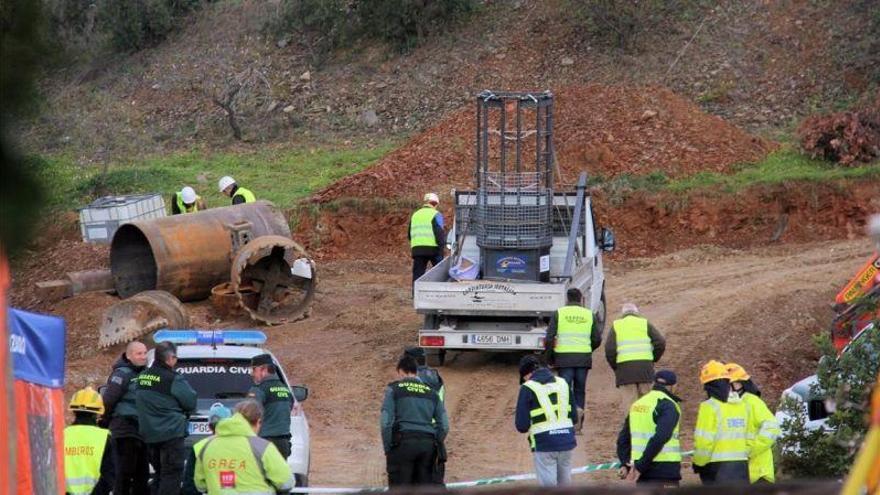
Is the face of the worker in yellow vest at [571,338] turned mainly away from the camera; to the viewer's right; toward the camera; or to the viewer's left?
away from the camera

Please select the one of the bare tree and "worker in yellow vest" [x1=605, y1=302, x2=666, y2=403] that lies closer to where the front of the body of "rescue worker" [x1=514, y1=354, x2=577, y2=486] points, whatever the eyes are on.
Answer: the bare tree

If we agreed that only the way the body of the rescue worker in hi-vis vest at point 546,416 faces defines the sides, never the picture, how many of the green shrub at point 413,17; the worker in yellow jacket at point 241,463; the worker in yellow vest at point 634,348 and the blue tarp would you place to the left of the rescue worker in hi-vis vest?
2

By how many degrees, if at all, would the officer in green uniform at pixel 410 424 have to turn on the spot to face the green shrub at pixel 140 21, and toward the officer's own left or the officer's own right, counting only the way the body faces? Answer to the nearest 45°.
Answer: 0° — they already face it

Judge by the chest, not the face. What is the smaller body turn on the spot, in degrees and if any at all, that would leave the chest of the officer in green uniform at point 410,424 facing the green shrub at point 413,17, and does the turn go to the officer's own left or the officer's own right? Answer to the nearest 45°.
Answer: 0° — they already face it

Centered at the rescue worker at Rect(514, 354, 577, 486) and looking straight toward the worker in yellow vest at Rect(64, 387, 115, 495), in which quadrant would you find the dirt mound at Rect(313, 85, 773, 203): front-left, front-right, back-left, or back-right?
back-right

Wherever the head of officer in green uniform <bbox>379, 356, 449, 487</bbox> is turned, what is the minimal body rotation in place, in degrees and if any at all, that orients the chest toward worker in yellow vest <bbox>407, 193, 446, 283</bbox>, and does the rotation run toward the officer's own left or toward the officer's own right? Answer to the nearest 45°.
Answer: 0° — they already face them

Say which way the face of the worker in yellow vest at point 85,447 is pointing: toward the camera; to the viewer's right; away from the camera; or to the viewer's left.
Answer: away from the camera

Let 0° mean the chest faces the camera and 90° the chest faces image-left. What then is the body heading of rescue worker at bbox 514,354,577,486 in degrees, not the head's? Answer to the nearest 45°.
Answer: approximately 135°
